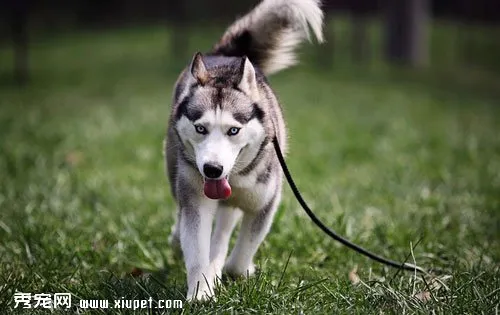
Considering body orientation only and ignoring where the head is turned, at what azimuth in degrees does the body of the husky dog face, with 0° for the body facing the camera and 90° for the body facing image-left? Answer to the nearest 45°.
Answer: approximately 0°

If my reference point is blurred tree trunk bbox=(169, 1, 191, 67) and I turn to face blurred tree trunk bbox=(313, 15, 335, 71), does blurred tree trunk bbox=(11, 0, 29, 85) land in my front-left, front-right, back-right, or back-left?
back-right

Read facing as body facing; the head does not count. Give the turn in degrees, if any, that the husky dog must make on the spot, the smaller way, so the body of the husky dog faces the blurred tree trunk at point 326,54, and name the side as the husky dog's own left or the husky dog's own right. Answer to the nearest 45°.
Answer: approximately 180°

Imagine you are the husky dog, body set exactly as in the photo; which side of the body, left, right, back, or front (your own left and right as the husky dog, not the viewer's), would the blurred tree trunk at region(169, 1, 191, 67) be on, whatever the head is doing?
back

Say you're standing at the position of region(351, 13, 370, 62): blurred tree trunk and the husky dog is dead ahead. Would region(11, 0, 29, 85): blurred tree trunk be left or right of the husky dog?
right

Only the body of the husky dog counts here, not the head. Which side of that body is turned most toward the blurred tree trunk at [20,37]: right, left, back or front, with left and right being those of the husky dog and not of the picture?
back

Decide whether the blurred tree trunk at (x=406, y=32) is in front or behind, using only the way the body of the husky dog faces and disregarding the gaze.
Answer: behind

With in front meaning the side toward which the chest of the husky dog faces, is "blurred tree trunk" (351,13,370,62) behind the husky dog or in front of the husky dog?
behind
